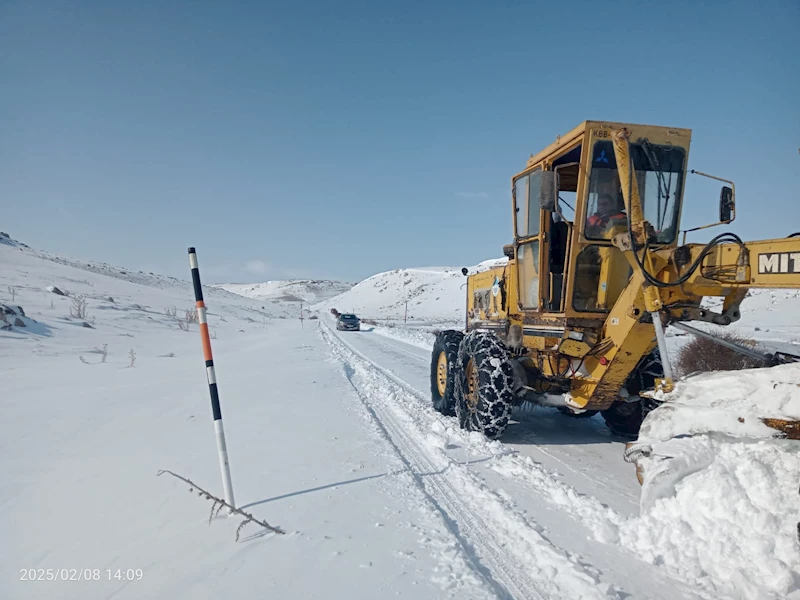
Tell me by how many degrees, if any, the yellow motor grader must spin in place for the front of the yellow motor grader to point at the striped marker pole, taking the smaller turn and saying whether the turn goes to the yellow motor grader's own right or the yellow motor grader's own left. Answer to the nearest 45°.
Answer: approximately 90° to the yellow motor grader's own right

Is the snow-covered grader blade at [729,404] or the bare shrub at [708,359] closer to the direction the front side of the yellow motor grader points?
the snow-covered grader blade

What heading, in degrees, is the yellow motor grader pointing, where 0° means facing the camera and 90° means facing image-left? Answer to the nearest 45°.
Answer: approximately 315°

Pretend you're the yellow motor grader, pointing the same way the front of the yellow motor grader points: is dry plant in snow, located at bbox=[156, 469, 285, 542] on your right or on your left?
on your right

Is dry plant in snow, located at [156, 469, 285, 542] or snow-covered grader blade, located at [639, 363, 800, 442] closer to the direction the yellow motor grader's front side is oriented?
the snow-covered grader blade

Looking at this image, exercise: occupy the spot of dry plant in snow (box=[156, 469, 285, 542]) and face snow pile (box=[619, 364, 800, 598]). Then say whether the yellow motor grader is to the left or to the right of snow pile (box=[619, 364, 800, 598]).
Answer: left

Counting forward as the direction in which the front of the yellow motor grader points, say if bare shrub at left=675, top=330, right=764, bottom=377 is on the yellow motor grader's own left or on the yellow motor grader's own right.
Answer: on the yellow motor grader's own left

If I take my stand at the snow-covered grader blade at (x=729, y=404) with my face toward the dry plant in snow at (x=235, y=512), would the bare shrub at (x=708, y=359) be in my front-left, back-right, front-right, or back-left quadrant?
back-right

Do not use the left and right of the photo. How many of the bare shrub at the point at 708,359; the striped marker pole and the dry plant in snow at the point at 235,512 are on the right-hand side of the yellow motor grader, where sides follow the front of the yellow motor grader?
2
